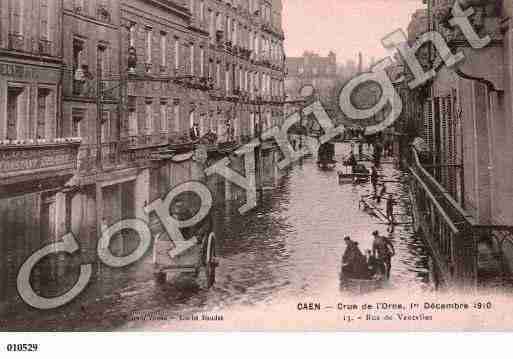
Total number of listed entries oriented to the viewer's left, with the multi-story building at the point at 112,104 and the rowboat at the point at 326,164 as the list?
0

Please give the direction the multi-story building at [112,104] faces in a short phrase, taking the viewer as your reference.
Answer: facing the viewer and to the right of the viewer

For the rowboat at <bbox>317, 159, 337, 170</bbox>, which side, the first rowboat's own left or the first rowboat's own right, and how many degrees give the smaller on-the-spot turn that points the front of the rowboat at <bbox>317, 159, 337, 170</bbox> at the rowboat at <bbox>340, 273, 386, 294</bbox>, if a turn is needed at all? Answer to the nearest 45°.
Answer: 0° — it already faces it

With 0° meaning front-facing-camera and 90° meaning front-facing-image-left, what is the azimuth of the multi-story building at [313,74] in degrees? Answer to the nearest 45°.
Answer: approximately 0°
